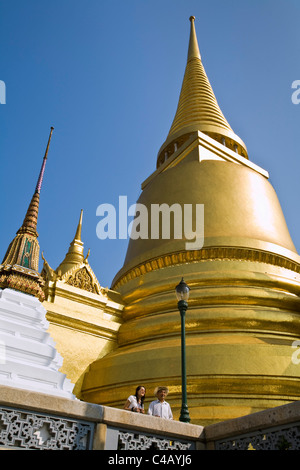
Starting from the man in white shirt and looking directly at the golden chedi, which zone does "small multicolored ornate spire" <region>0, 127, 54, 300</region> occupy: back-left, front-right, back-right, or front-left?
front-left

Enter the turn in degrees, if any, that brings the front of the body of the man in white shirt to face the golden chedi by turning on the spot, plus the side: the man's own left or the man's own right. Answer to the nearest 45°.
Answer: approximately 180°

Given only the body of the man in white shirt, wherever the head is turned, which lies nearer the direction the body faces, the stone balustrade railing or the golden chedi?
the stone balustrade railing

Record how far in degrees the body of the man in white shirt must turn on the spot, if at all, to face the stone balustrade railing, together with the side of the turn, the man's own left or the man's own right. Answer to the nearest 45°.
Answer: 0° — they already face it

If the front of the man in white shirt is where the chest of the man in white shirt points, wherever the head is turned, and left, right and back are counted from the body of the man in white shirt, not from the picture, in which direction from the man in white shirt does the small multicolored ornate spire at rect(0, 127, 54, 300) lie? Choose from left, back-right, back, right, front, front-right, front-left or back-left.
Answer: back-right

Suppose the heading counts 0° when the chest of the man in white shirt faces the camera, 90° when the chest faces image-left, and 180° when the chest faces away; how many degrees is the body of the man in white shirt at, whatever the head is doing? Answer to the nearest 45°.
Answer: approximately 0°
